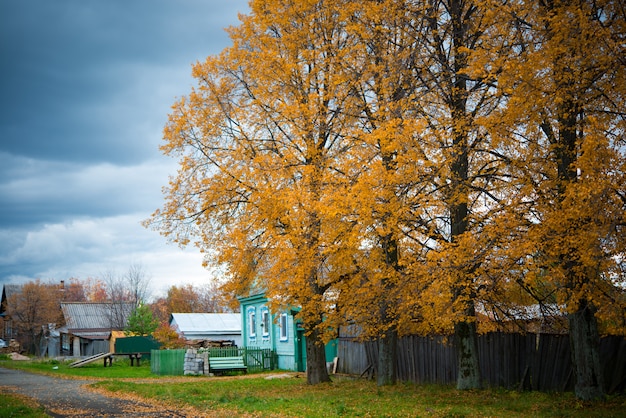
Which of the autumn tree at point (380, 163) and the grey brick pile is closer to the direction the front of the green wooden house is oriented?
the grey brick pile

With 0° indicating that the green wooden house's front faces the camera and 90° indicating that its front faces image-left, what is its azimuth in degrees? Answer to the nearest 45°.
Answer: approximately 45°

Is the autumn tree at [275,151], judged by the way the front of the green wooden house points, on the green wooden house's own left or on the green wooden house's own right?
on the green wooden house's own left

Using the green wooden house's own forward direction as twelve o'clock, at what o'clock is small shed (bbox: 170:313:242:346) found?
The small shed is roughly at 4 o'clock from the green wooden house.

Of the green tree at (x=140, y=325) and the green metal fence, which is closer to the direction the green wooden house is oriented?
the green metal fence

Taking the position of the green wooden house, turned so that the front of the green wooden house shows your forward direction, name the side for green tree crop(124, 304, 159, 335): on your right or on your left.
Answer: on your right

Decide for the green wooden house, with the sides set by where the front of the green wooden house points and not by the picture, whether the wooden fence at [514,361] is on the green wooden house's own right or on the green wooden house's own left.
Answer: on the green wooden house's own left

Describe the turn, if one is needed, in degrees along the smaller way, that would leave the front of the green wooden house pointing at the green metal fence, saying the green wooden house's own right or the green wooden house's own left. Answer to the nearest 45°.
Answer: approximately 45° to the green wooden house's own right

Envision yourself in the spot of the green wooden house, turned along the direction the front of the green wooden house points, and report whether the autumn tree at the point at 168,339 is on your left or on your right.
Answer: on your right

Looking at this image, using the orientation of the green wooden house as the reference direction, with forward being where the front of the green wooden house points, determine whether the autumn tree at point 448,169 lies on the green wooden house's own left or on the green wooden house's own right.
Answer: on the green wooden house's own left

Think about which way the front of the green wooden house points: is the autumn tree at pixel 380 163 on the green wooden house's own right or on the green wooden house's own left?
on the green wooden house's own left
